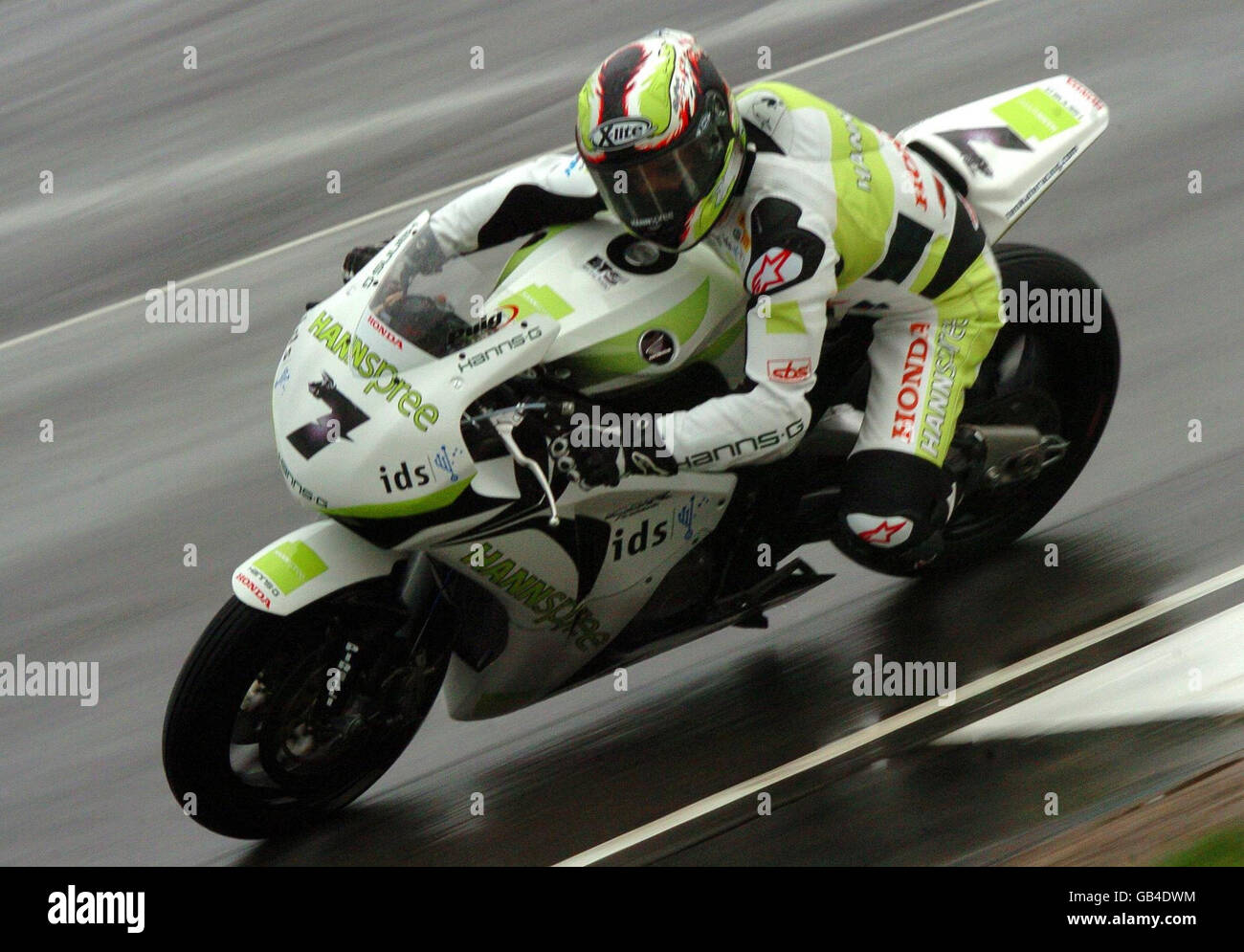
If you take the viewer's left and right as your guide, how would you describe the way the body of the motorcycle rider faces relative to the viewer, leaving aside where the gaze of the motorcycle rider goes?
facing the viewer and to the left of the viewer

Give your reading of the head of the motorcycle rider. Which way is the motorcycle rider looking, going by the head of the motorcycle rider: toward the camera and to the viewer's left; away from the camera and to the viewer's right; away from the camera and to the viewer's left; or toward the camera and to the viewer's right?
toward the camera and to the viewer's left
